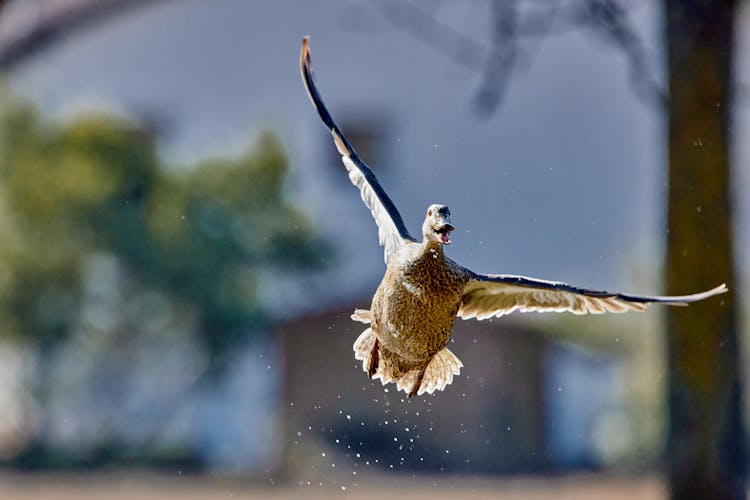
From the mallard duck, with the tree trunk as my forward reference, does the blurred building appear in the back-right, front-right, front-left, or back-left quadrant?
front-left

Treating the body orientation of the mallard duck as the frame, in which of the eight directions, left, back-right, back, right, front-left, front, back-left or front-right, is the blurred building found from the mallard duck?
back

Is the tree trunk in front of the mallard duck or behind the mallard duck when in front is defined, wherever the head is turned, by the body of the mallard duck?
behind

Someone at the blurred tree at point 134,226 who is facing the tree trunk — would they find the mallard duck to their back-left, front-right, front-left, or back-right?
front-right

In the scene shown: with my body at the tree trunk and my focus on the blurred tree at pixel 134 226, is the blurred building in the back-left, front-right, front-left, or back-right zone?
front-right

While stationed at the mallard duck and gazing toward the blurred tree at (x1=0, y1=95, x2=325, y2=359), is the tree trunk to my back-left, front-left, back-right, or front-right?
front-right

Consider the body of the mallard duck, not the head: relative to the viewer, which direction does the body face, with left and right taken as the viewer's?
facing the viewer

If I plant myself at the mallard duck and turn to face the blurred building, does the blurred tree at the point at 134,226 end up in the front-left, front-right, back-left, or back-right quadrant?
front-left

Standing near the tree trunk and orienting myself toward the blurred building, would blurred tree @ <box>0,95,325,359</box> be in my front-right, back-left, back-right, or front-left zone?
front-left

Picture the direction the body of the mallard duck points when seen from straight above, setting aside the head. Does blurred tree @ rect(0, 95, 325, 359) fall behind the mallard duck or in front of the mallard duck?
behind

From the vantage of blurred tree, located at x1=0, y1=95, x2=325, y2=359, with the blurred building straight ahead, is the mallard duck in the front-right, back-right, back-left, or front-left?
front-right
